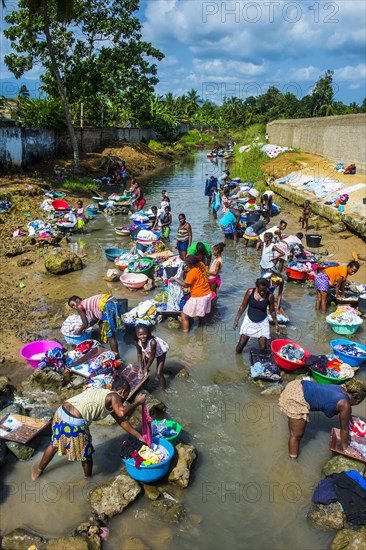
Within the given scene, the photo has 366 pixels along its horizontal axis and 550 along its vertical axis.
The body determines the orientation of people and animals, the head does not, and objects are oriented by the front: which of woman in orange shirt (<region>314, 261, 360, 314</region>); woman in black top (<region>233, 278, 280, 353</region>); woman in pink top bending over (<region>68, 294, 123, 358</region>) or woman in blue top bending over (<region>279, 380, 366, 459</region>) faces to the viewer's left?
woman in pink top bending over (<region>68, 294, 123, 358</region>)

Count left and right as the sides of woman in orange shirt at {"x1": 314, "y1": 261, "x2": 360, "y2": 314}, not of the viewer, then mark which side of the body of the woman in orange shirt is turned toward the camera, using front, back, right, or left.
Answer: right

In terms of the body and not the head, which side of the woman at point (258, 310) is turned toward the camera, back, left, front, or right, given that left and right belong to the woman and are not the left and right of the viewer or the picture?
front

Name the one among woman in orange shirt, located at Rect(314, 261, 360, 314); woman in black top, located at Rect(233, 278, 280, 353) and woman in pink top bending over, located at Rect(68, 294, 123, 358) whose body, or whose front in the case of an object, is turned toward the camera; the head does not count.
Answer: woman in black top, located at Rect(233, 278, 280, 353)

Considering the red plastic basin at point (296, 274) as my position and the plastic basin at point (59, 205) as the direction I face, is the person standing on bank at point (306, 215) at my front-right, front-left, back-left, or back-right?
front-right

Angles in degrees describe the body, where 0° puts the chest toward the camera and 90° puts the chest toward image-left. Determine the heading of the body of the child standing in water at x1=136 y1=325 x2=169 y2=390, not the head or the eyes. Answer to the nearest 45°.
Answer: approximately 45°

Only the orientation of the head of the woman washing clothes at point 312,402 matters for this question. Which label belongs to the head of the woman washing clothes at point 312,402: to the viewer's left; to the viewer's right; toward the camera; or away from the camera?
to the viewer's right

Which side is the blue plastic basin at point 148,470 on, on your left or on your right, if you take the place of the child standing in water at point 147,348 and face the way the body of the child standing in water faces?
on your left

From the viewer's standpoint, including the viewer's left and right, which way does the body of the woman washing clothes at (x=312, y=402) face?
facing to the right of the viewer

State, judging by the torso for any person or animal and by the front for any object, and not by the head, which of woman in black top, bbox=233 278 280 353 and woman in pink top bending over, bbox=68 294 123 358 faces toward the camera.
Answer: woman in black top, bbox=233 278 280 353

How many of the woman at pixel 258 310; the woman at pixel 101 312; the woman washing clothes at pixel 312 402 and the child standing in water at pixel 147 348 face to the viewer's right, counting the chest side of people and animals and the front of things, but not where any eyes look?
1

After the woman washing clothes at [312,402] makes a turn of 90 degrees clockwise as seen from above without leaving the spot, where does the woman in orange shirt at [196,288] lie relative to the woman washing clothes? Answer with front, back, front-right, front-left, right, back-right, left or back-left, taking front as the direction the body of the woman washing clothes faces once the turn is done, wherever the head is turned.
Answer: back-right

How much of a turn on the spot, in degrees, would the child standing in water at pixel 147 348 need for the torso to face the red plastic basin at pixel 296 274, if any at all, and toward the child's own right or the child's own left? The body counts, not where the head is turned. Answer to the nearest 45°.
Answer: approximately 180°
